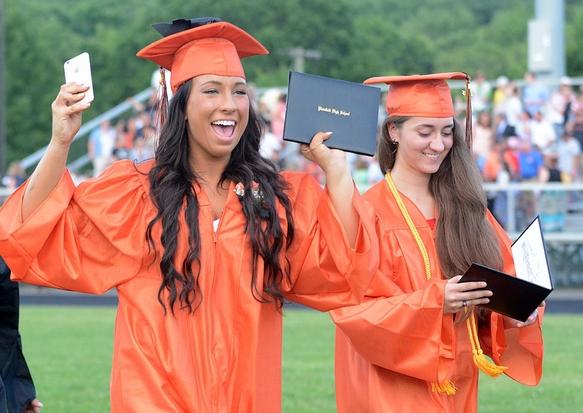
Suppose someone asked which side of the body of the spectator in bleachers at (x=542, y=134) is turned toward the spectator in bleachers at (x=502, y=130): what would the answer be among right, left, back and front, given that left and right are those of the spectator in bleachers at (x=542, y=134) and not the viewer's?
right

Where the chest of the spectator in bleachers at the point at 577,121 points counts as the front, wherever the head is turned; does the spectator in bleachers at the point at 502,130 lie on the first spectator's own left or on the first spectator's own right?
on the first spectator's own right

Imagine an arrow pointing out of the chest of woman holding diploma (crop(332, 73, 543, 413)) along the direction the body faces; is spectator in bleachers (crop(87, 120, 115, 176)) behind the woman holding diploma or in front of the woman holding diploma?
behind

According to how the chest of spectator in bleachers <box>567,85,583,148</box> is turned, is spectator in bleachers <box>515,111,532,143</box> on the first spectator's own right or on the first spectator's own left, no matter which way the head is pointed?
on the first spectator's own right

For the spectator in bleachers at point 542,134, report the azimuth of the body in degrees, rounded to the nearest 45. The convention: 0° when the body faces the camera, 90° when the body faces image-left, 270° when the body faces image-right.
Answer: approximately 0°

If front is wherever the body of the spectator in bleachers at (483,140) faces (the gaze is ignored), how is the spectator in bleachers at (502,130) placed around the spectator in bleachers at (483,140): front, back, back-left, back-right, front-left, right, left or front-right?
back-left

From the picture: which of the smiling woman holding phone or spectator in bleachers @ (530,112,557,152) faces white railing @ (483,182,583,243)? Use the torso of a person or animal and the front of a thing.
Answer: the spectator in bleachers

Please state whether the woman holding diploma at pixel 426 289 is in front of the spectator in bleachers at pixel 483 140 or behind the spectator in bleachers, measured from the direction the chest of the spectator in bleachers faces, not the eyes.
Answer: in front

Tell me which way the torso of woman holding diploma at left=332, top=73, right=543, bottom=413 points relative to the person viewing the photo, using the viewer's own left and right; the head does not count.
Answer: facing the viewer and to the right of the viewer

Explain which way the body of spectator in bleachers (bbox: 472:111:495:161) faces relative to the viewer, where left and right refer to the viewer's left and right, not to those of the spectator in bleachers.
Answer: facing the viewer

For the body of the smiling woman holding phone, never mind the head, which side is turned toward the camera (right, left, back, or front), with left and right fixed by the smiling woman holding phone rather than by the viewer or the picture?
front
